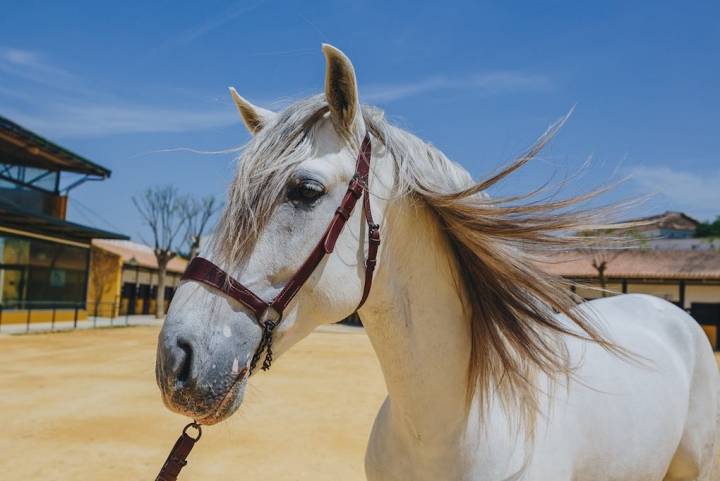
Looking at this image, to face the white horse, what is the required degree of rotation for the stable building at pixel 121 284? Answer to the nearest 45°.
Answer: approximately 45° to its right

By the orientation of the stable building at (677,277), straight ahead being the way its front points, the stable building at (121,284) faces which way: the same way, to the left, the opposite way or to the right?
to the left

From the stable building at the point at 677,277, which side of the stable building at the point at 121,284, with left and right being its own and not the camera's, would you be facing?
front

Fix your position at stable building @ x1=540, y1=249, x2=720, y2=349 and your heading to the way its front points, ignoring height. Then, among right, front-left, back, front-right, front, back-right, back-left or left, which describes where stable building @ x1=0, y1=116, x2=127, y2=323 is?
front-right

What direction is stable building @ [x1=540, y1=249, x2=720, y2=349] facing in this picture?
toward the camera

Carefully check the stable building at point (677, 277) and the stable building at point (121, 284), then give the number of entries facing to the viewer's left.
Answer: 0

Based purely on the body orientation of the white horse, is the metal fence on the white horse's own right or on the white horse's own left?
on the white horse's own right

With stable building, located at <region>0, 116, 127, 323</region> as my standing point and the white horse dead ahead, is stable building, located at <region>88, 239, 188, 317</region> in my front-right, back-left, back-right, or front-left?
back-left

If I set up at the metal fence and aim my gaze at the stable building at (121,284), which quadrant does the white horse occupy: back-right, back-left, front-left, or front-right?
back-right

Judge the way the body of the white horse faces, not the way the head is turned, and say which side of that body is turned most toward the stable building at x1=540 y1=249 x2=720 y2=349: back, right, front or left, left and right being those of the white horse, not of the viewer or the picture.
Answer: back

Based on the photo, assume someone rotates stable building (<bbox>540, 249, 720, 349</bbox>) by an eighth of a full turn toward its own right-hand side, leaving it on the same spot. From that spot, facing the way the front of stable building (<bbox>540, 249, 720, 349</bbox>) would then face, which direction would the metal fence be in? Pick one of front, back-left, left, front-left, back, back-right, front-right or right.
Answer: front
